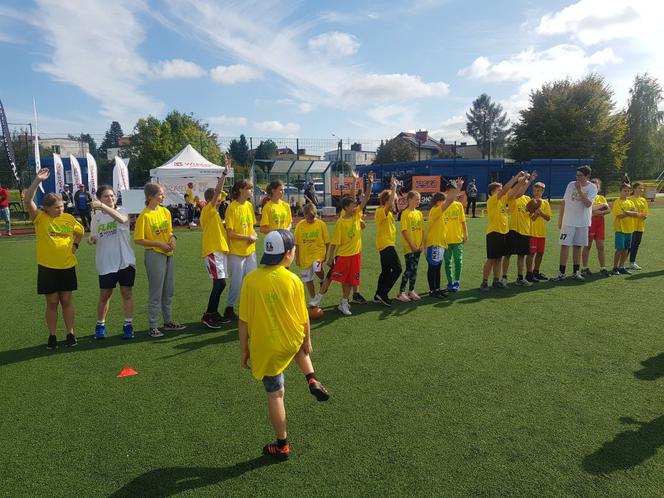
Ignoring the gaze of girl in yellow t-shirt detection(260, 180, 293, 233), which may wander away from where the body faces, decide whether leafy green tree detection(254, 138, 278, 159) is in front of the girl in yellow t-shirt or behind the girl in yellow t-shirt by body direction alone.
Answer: behind

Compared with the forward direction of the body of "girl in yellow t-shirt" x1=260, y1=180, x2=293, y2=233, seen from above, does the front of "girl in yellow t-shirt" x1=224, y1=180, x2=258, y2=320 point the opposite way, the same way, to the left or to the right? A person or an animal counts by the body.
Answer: the same way

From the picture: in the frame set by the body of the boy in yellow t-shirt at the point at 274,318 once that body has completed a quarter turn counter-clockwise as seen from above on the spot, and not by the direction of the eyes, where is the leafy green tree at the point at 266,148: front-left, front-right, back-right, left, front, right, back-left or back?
front-right

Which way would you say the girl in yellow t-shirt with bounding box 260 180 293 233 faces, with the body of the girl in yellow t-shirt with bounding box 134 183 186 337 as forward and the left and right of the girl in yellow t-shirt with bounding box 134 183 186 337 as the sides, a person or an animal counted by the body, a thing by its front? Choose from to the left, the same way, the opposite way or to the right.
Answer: the same way

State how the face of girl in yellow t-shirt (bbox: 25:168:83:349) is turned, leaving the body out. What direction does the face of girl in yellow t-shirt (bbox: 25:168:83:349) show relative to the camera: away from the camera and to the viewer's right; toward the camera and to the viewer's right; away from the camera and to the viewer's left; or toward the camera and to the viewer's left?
toward the camera and to the viewer's right

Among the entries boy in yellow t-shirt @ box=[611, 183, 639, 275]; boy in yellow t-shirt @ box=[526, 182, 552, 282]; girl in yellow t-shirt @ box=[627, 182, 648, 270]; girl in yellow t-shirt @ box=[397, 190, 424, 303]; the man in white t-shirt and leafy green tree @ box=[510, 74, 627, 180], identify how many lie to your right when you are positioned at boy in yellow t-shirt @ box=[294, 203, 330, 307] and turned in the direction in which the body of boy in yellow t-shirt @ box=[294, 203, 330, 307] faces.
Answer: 0

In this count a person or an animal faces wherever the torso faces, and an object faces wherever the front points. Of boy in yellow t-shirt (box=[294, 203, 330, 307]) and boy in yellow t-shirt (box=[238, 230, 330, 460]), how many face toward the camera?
1

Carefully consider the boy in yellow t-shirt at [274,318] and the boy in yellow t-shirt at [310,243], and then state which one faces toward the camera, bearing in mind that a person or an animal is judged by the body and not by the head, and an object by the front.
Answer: the boy in yellow t-shirt at [310,243]

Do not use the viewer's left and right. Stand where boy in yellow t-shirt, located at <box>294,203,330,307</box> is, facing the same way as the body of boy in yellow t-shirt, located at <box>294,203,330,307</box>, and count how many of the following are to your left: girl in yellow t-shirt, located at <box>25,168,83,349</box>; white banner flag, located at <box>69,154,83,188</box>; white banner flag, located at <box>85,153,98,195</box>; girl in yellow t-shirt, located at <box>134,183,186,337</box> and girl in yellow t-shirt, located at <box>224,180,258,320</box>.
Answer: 0

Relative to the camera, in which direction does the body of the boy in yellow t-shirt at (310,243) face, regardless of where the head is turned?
toward the camera

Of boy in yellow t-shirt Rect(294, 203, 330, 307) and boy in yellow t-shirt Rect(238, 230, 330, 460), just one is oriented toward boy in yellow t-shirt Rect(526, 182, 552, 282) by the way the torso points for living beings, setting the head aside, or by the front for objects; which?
boy in yellow t-shirt Rect(238, 230, 330, 460)

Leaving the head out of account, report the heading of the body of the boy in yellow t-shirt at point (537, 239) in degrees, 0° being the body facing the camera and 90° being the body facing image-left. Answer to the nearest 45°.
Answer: approximately 45°

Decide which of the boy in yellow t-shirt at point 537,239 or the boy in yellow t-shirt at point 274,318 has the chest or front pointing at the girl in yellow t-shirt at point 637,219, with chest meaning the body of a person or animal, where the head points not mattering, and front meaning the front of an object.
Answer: the boy in yellow t-shirt at point 274,318

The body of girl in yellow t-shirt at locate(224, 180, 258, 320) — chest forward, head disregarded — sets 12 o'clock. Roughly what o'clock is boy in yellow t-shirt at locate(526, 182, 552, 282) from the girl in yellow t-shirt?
The boy in yellow t-shirt is roughly at 10 o'clock from the girl in yellow t-shirt.

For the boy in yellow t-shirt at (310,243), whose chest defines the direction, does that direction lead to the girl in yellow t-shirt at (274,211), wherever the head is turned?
no

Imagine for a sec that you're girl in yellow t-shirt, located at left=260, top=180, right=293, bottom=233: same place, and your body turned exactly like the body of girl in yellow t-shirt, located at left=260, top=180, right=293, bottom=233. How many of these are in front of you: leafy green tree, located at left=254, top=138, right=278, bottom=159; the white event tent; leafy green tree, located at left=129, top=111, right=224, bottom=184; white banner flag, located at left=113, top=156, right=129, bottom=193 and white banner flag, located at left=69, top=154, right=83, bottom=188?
0
